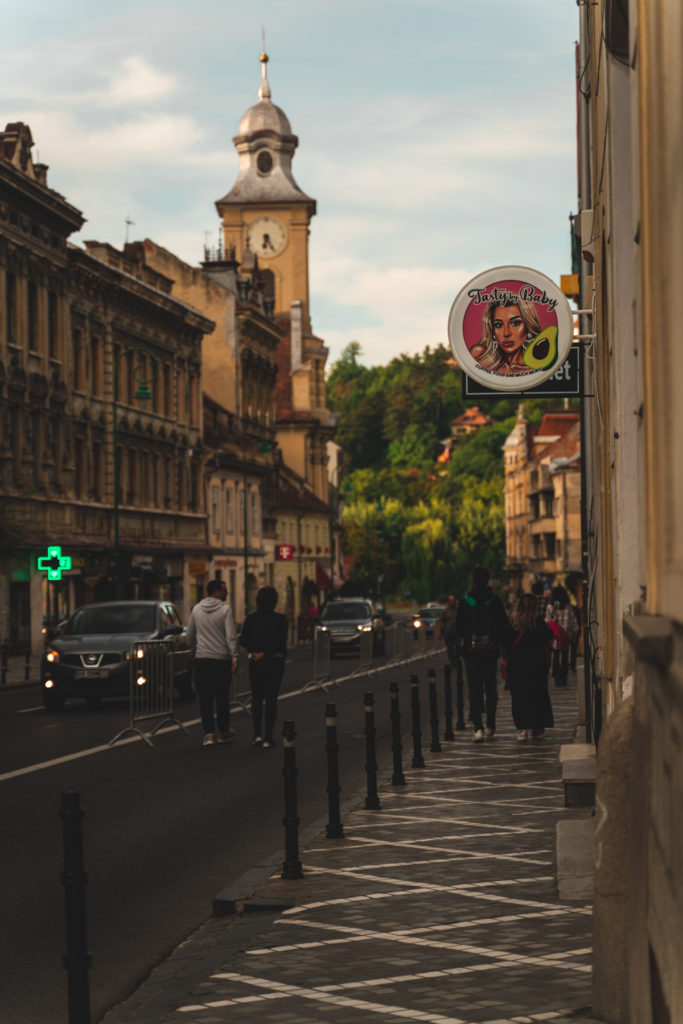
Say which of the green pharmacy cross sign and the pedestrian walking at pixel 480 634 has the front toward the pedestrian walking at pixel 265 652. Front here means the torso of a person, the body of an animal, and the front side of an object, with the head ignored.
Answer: the green pharmacy cross sign

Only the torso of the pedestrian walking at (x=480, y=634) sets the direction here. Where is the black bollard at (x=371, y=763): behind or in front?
behind

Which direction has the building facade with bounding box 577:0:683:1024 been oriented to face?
to the viewer's left

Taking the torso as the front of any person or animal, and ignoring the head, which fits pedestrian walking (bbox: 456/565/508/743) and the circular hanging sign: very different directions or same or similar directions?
very different directions

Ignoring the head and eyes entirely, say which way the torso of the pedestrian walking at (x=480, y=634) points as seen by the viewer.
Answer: away from the camera

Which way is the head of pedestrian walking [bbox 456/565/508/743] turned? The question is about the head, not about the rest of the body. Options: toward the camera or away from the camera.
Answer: away from the camera

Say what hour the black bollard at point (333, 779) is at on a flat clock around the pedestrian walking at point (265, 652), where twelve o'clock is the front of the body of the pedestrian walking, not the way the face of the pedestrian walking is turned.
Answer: The black bollard is roughly at 6 o'clock from the pedestrian walking.

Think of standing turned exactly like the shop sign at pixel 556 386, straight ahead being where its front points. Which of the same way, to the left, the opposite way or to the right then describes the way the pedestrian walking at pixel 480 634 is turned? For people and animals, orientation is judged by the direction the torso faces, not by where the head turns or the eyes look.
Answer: the opposite way

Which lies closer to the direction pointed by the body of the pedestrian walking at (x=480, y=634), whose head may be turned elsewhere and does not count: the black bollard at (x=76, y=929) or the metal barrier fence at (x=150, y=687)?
the metal barrier fence

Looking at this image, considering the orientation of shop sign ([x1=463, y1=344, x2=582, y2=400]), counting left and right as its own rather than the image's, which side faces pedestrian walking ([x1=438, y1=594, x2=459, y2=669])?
back

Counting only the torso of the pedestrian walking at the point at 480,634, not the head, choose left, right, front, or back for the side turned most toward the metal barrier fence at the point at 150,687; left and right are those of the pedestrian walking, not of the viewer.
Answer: left

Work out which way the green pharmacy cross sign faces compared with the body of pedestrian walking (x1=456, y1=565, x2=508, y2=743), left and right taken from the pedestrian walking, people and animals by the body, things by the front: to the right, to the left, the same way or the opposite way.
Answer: the opposite way

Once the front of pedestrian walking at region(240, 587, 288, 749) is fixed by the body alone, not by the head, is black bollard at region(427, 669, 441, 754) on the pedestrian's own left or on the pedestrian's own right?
on the pedestrian's own right
